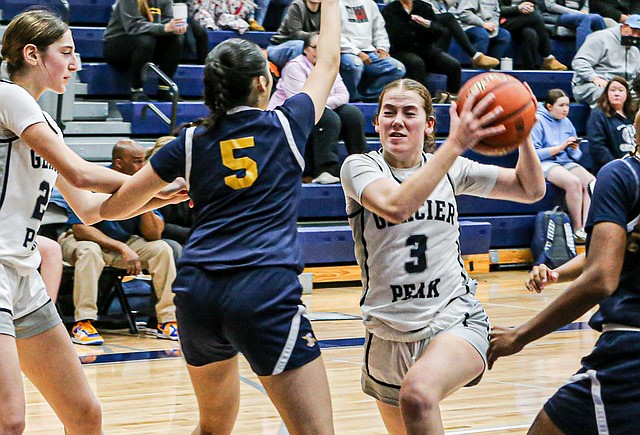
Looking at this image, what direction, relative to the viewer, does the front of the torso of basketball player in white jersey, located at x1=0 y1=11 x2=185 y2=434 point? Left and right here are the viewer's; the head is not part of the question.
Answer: facing to the right of the viewer

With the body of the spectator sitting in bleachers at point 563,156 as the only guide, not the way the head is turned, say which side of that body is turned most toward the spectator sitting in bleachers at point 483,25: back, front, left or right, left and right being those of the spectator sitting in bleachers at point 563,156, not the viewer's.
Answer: back

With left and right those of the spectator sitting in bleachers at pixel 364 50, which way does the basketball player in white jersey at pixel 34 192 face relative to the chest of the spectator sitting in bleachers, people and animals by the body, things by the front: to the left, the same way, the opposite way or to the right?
to the left

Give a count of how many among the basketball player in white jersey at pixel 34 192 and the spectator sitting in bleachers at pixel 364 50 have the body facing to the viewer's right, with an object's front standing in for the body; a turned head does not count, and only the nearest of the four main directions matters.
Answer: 1

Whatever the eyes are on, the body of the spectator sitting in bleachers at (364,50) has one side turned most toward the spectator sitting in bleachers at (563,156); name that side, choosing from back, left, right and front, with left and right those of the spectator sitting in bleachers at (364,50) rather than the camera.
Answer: left

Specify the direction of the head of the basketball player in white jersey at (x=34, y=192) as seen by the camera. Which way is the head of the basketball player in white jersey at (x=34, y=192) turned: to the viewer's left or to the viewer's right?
to the viewer's right

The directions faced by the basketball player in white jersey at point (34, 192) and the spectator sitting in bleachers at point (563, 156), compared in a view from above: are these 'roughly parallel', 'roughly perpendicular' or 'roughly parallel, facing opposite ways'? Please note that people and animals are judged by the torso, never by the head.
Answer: roughly perpendicular

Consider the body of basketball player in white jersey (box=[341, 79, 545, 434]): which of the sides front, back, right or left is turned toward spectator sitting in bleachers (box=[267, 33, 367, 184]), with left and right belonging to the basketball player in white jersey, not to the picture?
back
